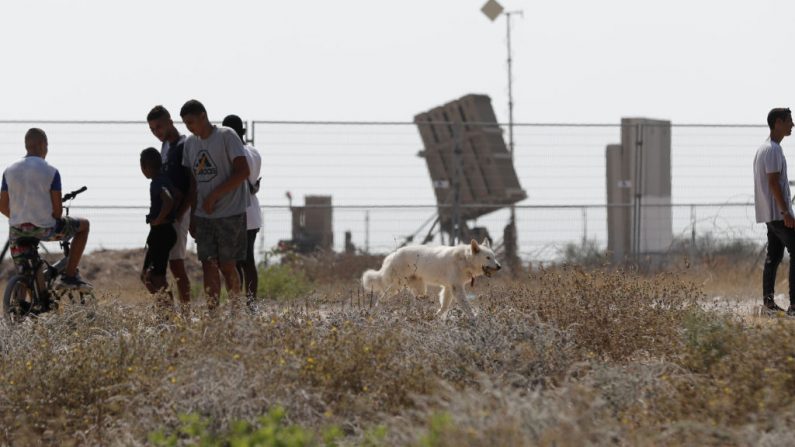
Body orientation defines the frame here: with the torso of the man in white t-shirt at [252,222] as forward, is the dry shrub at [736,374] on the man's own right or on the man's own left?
on the man's own left

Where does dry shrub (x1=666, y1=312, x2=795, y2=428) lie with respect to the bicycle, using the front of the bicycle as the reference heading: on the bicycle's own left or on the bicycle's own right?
on the bicycle's own right

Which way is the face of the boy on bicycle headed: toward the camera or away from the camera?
away from the camera

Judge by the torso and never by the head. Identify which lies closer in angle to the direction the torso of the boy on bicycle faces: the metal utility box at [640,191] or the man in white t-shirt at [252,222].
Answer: the metal utility box

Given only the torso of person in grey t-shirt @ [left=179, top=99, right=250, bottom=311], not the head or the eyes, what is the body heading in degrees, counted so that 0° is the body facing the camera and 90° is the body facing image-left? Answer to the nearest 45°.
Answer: approximately 45°

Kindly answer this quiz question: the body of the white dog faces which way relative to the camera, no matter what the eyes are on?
to the viewer's right

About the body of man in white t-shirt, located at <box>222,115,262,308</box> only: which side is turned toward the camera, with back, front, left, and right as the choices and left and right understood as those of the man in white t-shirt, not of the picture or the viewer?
left
